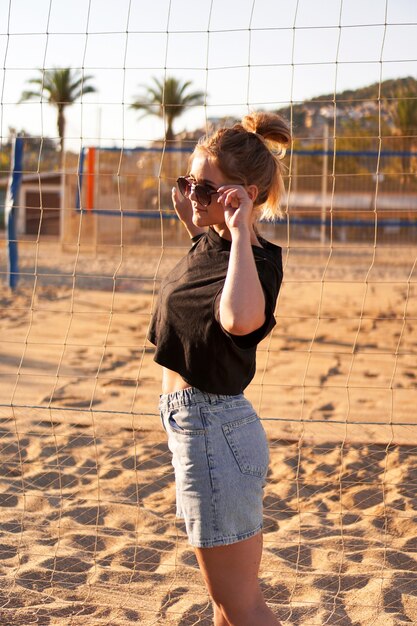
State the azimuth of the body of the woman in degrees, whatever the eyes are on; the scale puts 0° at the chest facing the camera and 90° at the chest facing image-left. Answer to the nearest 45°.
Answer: approximately 90°

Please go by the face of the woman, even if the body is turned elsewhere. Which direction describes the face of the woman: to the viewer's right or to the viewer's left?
to the viewer's left
